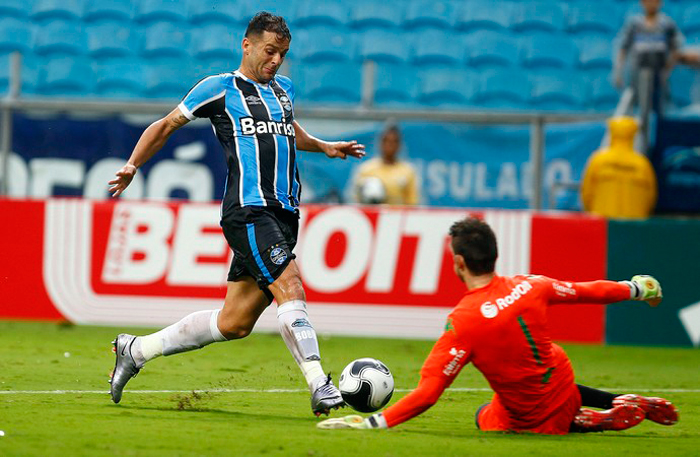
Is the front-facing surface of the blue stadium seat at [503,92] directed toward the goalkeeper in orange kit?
yes

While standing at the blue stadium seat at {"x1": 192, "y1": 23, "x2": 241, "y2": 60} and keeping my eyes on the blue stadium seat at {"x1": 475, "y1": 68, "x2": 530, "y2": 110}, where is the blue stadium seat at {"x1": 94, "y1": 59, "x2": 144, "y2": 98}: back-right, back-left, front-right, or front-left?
back-right

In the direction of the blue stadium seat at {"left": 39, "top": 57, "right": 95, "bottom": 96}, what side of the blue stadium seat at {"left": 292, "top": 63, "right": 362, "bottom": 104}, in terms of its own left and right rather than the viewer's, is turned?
right

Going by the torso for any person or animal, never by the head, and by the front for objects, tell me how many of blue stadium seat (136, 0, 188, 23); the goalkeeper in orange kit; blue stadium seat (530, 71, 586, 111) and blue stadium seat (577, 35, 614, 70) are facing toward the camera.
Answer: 3

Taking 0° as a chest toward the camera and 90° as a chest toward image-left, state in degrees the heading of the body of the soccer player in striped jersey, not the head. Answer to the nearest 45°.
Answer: approximately 315°

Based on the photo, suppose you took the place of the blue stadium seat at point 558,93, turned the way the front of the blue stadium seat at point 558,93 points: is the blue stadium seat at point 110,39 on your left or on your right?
on your right

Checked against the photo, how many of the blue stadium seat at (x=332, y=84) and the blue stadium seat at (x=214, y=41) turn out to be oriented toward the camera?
2

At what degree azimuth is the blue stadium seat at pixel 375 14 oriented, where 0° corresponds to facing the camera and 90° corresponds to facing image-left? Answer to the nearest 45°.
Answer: approximately 0°
